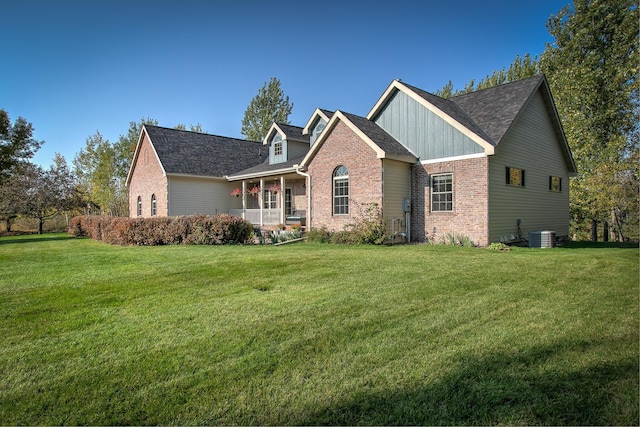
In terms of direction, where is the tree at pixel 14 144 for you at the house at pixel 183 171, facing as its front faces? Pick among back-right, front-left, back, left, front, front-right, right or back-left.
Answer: right

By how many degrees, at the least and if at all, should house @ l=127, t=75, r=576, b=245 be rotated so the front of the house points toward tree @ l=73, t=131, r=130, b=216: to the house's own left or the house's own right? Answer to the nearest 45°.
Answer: approximately 90° to the house's own right

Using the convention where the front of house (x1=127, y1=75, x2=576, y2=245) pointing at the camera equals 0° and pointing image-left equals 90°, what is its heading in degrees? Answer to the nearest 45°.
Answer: approximately 45°

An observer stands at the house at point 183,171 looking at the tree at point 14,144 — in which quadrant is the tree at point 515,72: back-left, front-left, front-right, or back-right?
back-right

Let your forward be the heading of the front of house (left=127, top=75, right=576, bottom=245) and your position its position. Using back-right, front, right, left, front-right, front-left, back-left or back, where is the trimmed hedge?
front-right

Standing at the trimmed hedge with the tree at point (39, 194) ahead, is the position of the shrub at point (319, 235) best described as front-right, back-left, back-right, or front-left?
back-right
